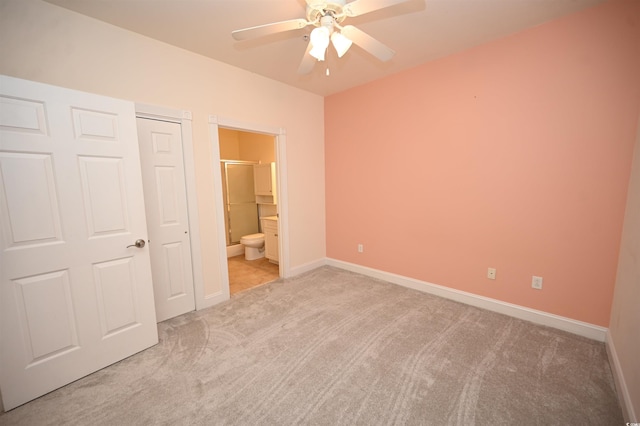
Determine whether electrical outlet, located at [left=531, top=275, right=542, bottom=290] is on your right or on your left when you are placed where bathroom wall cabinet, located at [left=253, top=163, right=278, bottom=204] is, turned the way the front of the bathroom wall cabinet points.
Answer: on your left

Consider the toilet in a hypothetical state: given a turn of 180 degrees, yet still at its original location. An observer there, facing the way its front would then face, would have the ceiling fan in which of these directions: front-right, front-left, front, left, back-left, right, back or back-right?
back-right

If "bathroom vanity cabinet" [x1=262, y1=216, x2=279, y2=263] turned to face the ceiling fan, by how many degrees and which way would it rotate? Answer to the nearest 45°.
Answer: approximately 45° to its left

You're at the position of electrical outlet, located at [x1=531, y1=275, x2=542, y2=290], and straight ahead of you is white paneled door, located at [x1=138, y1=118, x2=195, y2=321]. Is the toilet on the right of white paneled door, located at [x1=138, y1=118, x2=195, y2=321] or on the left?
right

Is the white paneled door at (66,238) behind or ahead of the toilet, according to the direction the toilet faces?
ahead

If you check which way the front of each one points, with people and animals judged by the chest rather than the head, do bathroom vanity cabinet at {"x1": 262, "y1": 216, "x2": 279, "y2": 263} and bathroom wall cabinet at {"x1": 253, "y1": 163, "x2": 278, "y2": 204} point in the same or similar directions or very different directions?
same or similar directions

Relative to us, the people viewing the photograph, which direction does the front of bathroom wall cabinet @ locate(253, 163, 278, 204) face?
facing the viewer and to the left of the viewer

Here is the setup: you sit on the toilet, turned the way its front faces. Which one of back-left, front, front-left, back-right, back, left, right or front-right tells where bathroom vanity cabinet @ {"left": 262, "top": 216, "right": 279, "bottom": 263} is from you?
left

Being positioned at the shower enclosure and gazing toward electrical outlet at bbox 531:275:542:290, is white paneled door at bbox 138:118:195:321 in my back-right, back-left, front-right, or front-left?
front-right

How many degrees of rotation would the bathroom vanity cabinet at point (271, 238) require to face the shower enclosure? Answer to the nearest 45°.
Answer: approximately 90° to its right

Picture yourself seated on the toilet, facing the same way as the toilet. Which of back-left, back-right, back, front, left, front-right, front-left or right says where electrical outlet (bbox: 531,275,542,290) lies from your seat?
left

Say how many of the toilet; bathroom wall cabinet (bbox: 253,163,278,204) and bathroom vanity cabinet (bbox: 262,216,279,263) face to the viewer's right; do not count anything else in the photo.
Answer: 0

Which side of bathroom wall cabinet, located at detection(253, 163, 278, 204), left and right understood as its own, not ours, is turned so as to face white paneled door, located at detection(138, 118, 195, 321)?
front

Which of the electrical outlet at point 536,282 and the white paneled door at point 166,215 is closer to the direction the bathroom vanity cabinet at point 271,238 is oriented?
the white paneled door
